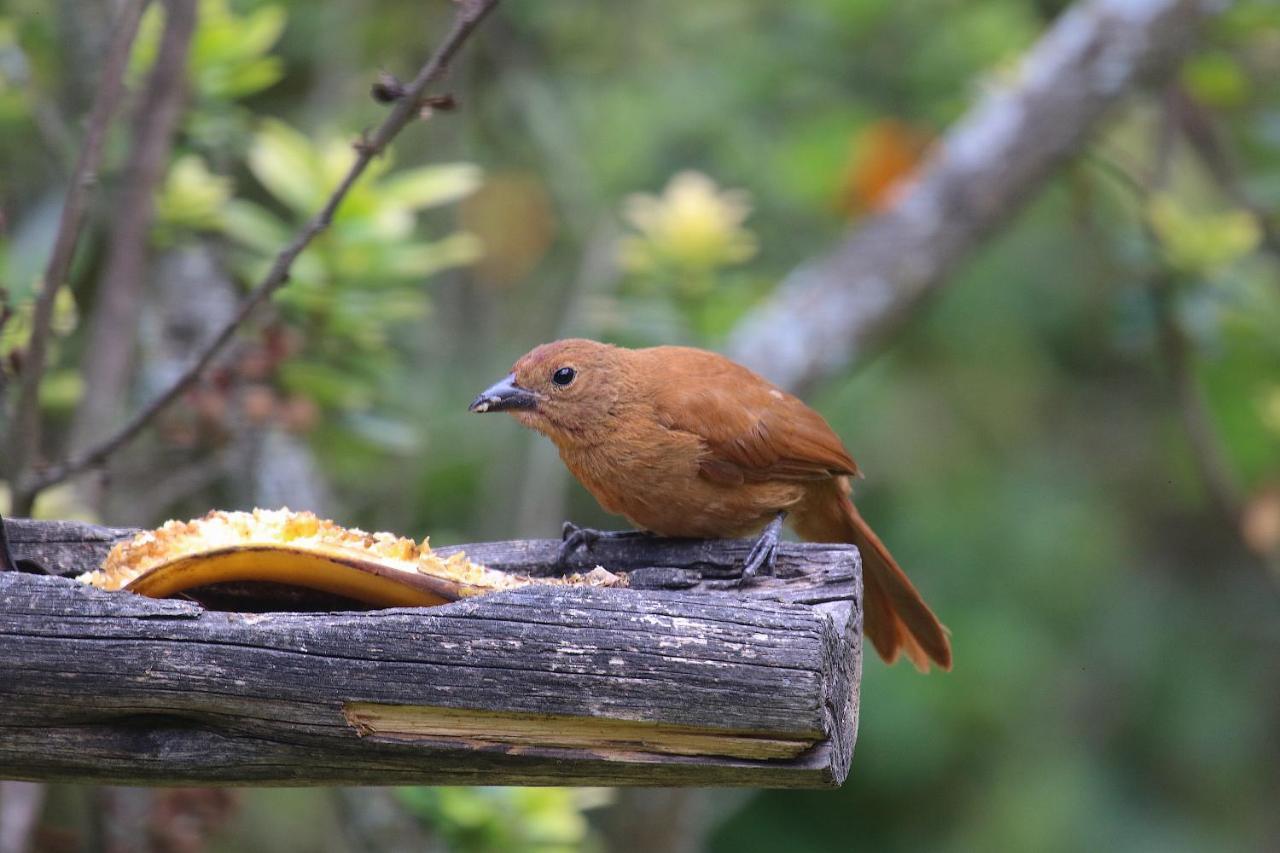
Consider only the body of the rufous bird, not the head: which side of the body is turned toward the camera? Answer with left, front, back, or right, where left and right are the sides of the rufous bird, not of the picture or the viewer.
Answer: left

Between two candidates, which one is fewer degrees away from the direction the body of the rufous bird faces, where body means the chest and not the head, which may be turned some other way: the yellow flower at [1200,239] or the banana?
the banana

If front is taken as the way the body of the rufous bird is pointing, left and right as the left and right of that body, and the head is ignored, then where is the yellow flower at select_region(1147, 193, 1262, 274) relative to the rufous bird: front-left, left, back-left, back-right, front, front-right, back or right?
back-right

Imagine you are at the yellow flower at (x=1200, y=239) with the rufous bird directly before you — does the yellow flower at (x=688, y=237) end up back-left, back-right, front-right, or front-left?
front-right

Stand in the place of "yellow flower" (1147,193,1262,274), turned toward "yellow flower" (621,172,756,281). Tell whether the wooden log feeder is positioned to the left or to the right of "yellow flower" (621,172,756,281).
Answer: left

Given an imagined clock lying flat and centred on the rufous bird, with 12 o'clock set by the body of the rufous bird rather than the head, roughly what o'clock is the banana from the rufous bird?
The banana is roughly at 12 o'clock from the rufous bird.
